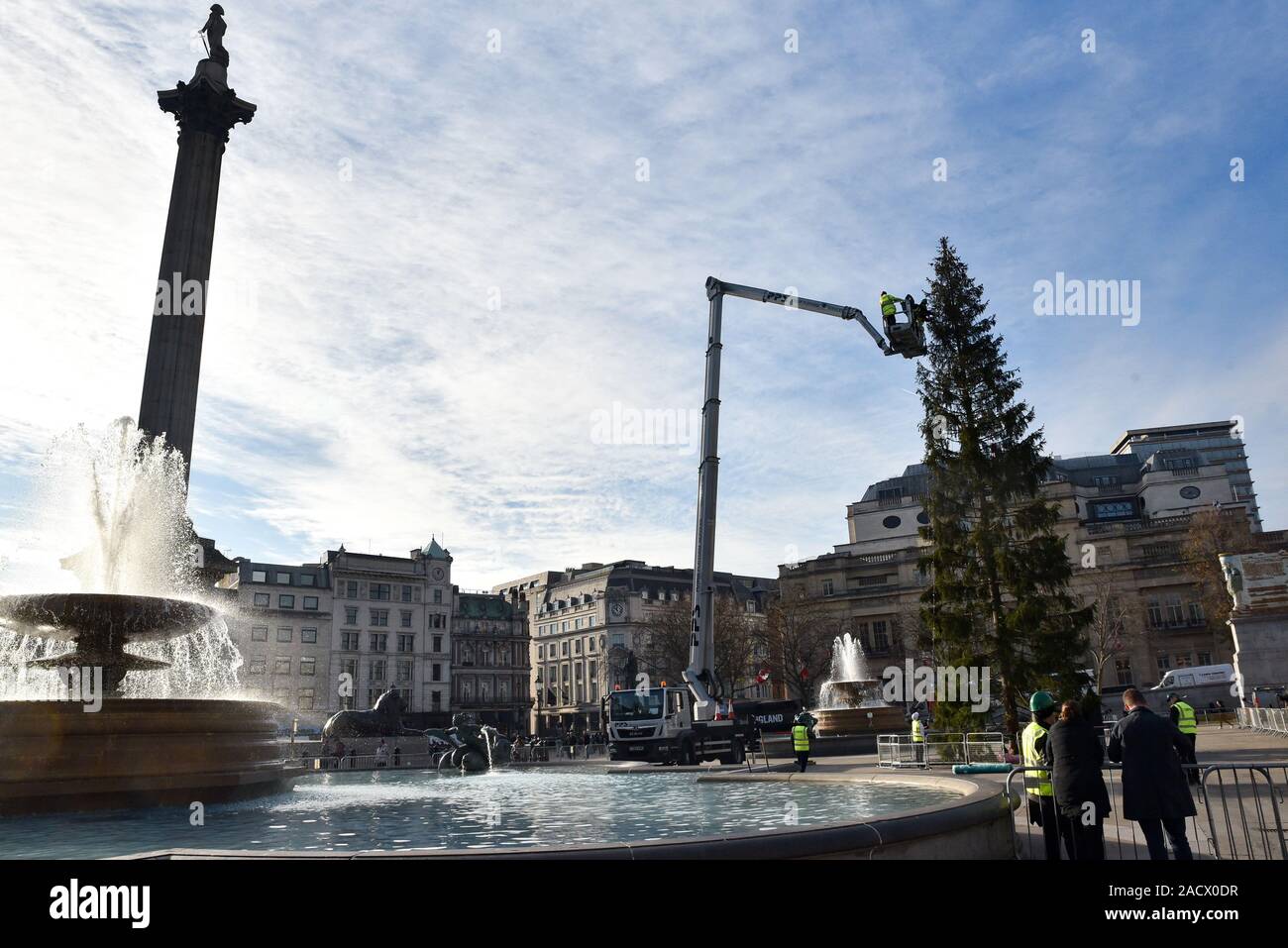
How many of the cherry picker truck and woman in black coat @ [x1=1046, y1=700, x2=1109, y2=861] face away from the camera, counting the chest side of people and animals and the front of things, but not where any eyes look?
1

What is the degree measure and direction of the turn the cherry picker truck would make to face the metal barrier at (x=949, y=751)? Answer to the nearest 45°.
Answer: approximately 135° to its left

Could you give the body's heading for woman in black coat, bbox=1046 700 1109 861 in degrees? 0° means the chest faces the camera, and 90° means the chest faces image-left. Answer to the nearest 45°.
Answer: approximately 180°

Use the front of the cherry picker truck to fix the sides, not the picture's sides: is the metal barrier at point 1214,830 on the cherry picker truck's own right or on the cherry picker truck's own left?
on the cherry picker truck's own left

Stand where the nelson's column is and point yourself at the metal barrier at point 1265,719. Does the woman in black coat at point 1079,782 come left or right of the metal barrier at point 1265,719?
right

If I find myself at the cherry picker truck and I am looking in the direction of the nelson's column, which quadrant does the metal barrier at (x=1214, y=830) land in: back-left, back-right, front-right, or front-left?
back-left

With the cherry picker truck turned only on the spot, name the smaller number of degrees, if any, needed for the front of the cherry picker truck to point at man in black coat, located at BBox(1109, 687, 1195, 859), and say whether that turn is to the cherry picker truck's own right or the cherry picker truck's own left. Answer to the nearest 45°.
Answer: approximately 45° to the cherry picker truck's own left

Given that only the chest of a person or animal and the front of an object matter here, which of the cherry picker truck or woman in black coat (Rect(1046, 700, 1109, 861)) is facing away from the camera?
the woman in black coat

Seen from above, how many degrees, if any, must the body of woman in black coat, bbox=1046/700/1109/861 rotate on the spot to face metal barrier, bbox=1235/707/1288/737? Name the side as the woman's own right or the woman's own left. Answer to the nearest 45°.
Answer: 0° — they already face it
